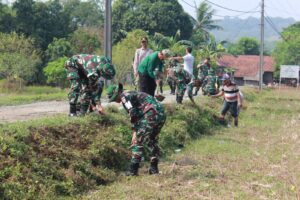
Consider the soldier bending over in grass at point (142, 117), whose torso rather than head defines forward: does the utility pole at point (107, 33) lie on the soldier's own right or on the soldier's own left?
on the soldier's own right

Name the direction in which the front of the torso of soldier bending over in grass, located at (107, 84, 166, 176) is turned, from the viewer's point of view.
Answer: to the viewer's left

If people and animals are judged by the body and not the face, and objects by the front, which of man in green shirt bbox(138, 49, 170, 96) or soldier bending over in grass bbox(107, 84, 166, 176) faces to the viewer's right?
the man in green shirt

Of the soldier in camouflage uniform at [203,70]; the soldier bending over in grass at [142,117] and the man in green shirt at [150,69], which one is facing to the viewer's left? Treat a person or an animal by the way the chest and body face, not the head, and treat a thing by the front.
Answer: the soldier bending over in grass

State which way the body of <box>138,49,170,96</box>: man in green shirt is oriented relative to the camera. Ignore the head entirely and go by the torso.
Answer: to the viewer's right

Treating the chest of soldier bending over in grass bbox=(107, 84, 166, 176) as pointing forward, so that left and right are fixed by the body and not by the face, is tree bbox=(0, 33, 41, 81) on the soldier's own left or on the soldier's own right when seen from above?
on the soldier's own right

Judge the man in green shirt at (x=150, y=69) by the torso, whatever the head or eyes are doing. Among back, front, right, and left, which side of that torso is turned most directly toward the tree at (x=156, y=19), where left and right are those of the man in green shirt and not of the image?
left

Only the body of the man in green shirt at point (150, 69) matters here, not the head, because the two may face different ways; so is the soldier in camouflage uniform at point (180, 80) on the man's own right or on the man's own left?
on the man's own left
